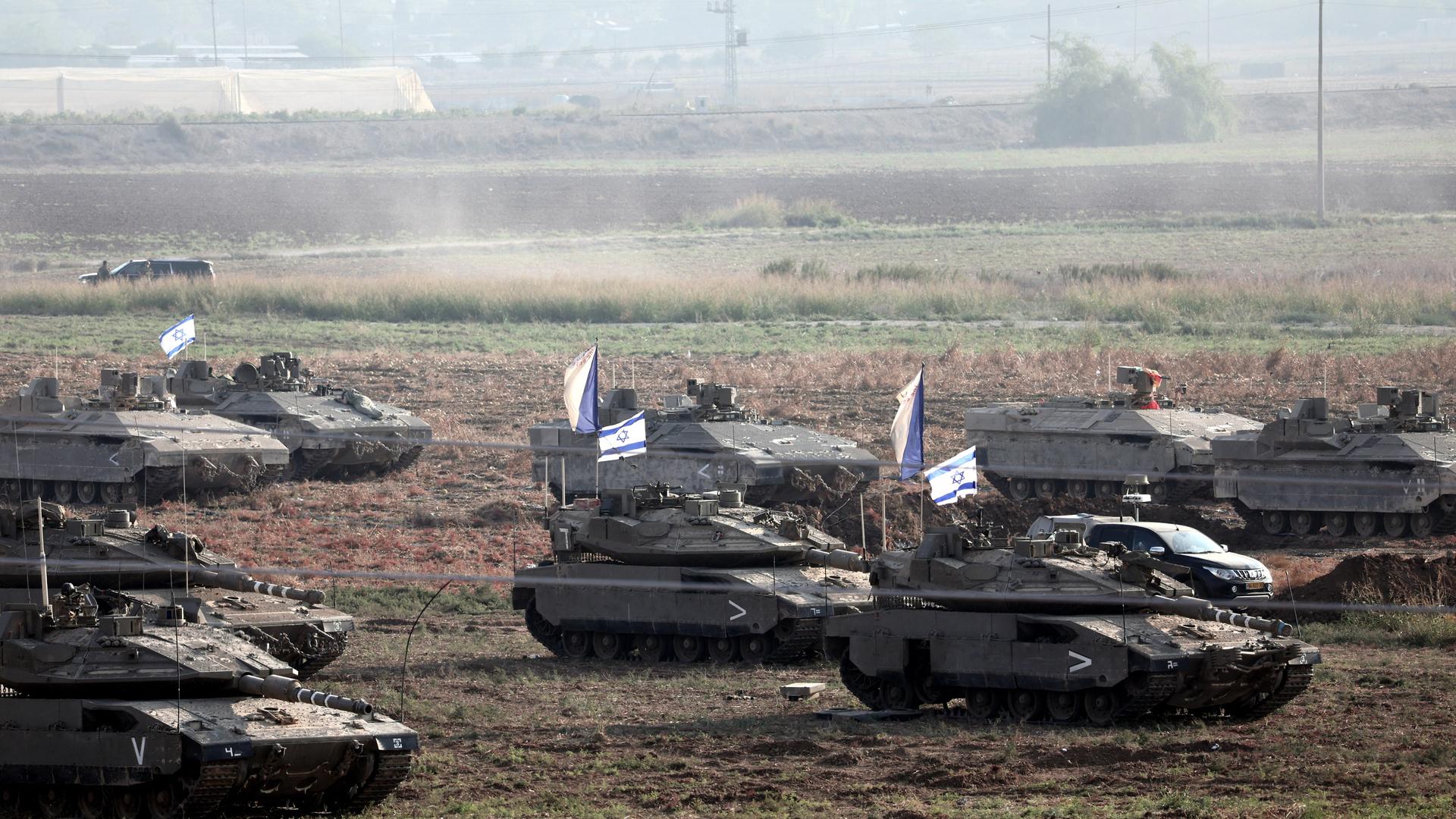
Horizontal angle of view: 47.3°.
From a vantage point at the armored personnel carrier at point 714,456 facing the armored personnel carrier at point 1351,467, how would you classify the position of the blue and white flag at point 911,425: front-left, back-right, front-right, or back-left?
front-right

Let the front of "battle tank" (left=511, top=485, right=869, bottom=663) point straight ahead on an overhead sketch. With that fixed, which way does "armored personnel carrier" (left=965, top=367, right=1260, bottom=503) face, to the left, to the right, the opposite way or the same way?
the same way

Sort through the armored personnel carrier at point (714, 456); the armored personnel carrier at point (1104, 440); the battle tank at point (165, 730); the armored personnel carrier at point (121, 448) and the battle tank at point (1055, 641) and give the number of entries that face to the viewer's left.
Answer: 0

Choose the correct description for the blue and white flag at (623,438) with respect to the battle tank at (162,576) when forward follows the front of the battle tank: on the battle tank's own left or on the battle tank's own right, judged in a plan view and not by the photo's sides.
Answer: on the battle tank's own left

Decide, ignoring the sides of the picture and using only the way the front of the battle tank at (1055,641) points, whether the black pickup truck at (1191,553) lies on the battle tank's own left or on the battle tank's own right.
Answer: on the battle tank's own left

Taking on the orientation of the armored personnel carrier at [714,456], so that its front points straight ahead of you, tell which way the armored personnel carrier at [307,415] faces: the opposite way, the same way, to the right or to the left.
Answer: the same way

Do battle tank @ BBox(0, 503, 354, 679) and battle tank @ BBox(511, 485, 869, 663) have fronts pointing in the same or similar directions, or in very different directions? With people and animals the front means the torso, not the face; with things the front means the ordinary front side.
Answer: same or similar directions

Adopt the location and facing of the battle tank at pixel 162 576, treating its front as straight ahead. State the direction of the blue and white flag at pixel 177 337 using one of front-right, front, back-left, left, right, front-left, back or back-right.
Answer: back-left

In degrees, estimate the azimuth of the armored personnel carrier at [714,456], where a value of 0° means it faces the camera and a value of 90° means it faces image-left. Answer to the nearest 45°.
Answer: approximately 315°

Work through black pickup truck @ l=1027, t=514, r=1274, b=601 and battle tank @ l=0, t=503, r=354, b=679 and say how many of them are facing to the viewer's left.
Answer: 0

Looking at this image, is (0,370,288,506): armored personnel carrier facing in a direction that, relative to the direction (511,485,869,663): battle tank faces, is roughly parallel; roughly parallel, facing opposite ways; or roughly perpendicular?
roughly parallel

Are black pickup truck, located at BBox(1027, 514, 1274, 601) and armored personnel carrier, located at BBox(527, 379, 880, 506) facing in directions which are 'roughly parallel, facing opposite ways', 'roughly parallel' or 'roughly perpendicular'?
roughly parallel

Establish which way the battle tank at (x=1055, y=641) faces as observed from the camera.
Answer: facing the viewer and to the right of the viewer

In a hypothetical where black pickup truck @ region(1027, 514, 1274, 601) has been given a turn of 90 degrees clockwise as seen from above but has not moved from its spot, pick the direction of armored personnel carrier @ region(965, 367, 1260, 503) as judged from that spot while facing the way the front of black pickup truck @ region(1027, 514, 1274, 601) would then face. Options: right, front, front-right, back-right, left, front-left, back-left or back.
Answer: back-right

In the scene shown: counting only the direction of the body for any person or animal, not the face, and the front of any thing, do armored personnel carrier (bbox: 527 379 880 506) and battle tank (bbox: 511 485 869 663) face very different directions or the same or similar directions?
same or similar directions

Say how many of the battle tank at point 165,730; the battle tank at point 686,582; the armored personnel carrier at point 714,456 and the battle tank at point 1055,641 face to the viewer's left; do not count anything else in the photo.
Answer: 0

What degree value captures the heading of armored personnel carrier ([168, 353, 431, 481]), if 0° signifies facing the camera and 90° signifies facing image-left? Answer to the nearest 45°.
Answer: approximately 315°
